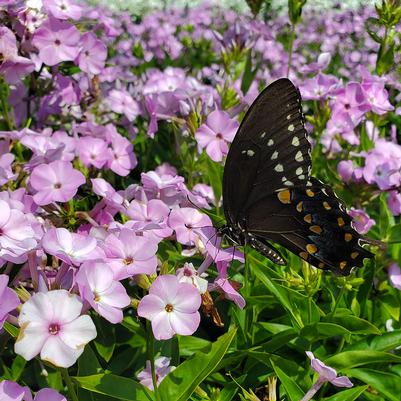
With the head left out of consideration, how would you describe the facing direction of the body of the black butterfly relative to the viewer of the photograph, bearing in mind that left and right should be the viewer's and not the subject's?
facing to the left of the viewer

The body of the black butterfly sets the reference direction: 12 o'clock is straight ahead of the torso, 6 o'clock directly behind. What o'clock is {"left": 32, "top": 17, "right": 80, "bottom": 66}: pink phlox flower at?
The pink phlox flower is roughly at 1 o'clock from the black butterfly.

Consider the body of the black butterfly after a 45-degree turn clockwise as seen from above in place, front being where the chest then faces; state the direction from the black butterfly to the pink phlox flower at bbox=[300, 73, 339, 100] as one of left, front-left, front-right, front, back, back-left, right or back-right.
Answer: front-right

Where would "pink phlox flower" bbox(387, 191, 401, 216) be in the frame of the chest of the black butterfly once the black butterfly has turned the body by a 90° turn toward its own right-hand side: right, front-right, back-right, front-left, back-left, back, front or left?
front-right

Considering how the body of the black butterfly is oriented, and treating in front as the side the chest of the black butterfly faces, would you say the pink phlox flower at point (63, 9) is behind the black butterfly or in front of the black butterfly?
in front

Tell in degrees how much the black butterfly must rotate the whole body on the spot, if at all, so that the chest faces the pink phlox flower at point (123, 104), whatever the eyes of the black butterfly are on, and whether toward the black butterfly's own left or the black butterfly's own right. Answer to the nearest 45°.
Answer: approximately 45° to the black butterfly's own right

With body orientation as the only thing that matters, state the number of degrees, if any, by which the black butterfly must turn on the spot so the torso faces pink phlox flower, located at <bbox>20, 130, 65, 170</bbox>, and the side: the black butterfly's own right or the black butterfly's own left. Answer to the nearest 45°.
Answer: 0° — it already faces it

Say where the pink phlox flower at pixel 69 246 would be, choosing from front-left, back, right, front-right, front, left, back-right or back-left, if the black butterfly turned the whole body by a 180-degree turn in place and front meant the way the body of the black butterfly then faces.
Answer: back-right

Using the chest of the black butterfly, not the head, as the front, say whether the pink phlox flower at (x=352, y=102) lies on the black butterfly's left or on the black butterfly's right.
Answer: on the black butterfly's right

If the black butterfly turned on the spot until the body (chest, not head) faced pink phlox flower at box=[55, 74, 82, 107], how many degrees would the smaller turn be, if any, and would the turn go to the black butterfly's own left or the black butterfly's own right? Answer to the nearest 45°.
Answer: approximately 45° to the black butterfly's own right

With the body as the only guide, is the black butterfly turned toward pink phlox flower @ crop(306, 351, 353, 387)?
no

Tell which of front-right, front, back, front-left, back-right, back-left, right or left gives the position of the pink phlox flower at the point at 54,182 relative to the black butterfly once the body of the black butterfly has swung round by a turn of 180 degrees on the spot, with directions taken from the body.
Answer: back

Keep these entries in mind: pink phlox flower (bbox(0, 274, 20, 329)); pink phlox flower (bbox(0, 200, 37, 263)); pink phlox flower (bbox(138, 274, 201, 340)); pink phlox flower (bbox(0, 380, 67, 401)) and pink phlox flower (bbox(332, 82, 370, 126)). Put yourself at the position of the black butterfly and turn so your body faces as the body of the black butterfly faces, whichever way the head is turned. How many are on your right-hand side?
1
